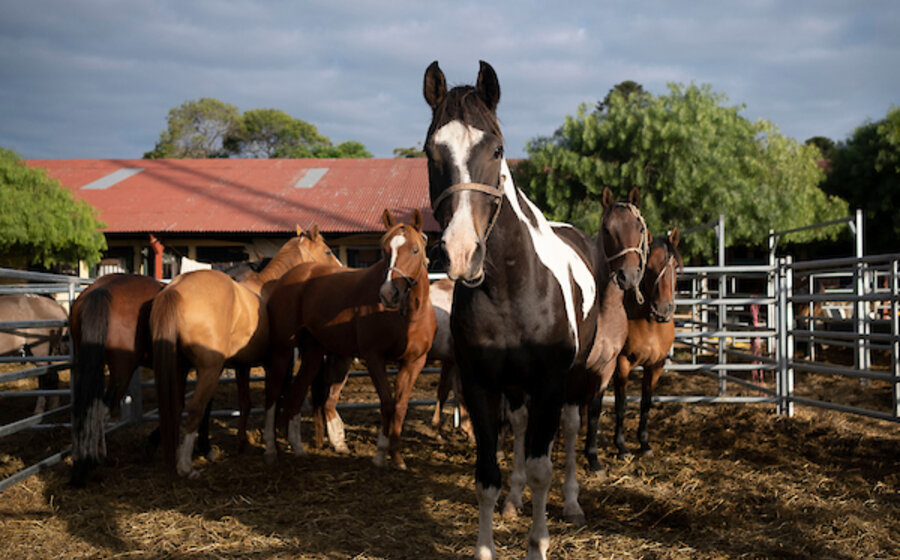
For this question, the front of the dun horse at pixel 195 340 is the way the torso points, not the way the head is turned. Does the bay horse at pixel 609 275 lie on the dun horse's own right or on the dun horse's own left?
on the dun horse's own right

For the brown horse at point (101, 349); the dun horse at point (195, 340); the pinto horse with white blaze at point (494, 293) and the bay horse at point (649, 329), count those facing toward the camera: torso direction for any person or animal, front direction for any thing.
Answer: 2

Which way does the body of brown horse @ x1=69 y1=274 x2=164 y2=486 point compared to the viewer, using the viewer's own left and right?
facing away from the viewer and to the right of the viewer

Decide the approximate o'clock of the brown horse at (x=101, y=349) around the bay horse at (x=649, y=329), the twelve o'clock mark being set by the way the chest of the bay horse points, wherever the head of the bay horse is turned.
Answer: The brown horse is roughly at 2 o'clock from the bay horse.

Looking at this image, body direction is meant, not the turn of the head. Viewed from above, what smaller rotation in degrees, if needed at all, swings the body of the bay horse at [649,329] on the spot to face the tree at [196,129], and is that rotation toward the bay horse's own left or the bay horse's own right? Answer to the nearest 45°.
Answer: approximately 135° to the bay horse's own right

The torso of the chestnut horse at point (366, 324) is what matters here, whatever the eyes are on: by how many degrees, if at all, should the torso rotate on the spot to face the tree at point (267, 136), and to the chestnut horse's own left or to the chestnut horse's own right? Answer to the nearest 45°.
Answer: approximately 135° to the chestnut horse's own left

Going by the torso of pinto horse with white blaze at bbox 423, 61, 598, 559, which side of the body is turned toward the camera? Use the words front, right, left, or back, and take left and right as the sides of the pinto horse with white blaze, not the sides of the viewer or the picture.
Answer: front

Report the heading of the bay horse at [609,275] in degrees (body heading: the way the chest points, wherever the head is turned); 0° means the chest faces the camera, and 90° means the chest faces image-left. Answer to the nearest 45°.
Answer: approximately 315°

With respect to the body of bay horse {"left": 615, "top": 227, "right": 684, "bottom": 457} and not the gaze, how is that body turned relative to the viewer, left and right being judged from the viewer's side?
facing the viewer

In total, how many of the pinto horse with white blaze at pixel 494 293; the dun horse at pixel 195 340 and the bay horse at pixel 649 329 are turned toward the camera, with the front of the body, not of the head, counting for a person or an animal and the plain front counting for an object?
2

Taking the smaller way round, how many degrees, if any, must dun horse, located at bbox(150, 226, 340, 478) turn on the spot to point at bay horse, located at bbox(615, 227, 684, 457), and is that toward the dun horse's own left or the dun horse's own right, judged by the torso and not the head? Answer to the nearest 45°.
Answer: approximately 45° to the dun horse's own right

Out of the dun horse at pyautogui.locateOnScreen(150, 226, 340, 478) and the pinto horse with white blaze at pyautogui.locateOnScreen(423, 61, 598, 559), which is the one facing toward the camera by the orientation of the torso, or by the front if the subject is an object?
the pinto horse with white blaze

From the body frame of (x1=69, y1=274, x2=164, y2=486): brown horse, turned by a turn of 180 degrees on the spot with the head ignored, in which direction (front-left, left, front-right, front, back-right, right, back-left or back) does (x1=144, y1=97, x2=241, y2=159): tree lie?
back-right
